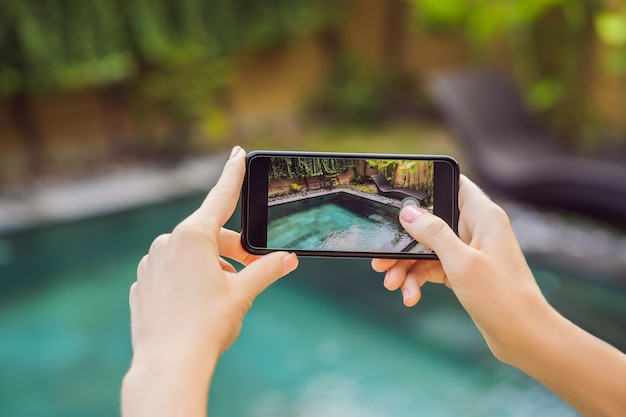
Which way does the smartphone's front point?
toward the camera
